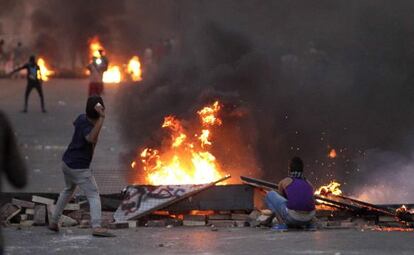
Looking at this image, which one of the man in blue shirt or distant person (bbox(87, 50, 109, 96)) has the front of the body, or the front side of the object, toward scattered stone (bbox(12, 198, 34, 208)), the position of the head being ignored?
the distant person

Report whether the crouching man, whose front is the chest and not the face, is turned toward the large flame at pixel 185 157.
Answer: yes

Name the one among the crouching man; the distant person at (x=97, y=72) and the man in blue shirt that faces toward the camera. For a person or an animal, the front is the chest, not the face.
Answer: the distant person

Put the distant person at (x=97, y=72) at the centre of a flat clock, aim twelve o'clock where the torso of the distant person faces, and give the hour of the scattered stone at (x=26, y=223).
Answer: The scattered stone is roughly at 12 o'clock from the distant person.

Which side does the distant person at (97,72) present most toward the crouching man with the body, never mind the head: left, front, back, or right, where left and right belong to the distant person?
front

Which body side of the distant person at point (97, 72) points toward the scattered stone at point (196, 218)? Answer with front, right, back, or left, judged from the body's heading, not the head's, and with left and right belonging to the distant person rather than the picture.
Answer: front

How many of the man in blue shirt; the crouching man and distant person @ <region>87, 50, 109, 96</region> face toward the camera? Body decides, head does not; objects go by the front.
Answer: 1

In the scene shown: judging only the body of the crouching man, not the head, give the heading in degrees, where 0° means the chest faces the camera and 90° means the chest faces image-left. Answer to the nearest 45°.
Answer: approximately 135°

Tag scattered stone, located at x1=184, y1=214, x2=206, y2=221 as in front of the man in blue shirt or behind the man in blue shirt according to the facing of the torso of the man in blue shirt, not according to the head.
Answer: in front

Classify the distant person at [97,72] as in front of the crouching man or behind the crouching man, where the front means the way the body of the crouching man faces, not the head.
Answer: in front
